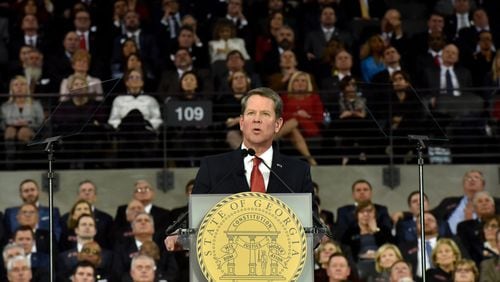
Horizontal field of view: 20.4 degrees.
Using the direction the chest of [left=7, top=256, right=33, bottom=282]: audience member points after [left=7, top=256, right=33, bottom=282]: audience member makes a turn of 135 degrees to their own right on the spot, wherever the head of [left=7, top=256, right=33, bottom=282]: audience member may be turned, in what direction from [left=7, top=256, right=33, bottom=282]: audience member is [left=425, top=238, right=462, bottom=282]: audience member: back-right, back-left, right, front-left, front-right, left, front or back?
back-right

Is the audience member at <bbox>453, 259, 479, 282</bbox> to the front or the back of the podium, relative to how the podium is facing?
to the back

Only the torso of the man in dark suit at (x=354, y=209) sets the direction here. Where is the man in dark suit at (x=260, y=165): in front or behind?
in front

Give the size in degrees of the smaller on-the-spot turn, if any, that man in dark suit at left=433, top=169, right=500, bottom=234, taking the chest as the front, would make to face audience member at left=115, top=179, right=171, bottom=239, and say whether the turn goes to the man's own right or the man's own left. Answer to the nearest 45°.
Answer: approximately 90° to the man's own right

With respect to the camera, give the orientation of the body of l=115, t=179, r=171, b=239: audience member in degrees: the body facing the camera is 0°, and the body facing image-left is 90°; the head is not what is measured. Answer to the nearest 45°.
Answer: approximately 0°
